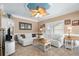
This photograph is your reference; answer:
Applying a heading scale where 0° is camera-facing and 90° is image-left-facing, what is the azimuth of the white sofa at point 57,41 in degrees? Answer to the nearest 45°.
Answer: approximately 45°

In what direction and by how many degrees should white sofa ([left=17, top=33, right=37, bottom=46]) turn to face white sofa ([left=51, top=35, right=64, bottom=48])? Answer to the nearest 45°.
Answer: approximately 45° to its left

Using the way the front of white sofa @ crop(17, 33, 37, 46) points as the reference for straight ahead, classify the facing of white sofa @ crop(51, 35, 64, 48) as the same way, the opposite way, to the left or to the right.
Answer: to the right

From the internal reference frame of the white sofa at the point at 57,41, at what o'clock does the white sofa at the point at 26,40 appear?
the white sofa at the point at 26,40 is roughly at 1 o'clock from the white sofa at the point at 57,41.

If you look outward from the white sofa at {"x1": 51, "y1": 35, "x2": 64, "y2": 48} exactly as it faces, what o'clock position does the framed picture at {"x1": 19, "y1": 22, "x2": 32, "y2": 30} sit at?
The framed picture is roughly at 1 o'clock from the white sofa.

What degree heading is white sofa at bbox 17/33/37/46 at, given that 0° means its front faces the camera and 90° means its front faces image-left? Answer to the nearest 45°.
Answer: approximately 315°
